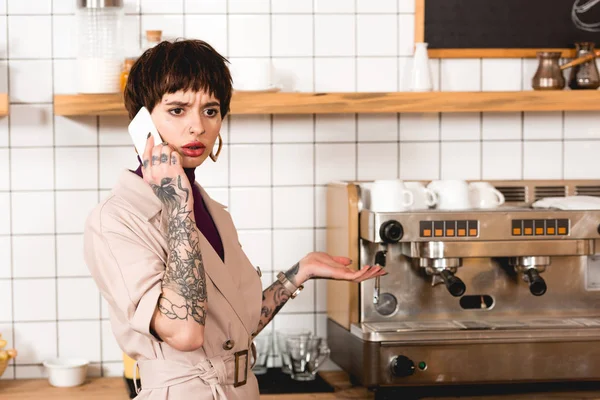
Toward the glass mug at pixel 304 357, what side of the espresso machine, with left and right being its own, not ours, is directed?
right

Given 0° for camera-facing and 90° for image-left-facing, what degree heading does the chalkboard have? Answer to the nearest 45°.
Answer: approximately 0°

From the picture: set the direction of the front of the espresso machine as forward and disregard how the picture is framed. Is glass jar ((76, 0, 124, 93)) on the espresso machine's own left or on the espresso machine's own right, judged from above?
on the espresso machine's own right

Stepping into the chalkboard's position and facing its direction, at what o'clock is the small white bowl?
The small white bowl is roughly at 2 o'clock from the chalkboard.

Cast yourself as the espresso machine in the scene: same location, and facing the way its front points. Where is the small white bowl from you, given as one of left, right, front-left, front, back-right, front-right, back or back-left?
right

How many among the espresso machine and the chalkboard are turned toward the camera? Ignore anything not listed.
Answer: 2

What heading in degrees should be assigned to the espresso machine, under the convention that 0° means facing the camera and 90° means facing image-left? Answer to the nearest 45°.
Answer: approximately 0°

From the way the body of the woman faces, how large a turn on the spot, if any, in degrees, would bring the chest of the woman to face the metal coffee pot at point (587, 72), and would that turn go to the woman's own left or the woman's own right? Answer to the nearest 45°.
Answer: approximately 90° to the woman's own left
